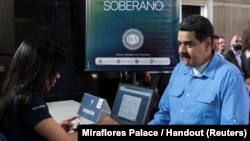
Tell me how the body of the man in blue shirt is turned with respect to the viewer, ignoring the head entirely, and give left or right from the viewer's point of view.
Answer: facing the viewer and to the left of the viewer

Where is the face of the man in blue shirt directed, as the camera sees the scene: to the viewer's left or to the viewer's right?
to the viewer's left

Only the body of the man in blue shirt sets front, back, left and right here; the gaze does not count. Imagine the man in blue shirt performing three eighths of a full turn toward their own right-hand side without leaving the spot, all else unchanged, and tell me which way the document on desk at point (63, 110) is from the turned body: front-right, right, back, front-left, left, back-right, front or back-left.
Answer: front-left
